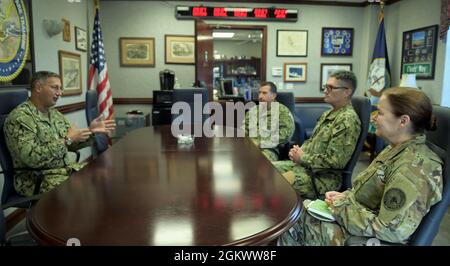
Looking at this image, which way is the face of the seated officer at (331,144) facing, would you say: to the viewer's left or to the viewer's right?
to the viewer's left

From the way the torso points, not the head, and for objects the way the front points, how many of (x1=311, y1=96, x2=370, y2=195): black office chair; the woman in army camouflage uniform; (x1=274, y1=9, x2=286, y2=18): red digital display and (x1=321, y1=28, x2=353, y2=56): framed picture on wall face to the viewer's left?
2

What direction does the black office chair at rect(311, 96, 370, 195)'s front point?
to the viewer's left

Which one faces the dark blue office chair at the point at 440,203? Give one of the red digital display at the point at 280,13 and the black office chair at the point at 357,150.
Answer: the red digital display

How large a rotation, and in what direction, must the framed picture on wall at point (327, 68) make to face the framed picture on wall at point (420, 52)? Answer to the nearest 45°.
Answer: approximately 45° to its left

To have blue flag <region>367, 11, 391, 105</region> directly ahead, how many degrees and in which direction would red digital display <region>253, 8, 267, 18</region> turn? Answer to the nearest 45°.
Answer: approximately 90° to its left

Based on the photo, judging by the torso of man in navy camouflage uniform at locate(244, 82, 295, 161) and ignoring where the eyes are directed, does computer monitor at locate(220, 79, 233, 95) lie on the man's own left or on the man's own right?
on the man's own right
